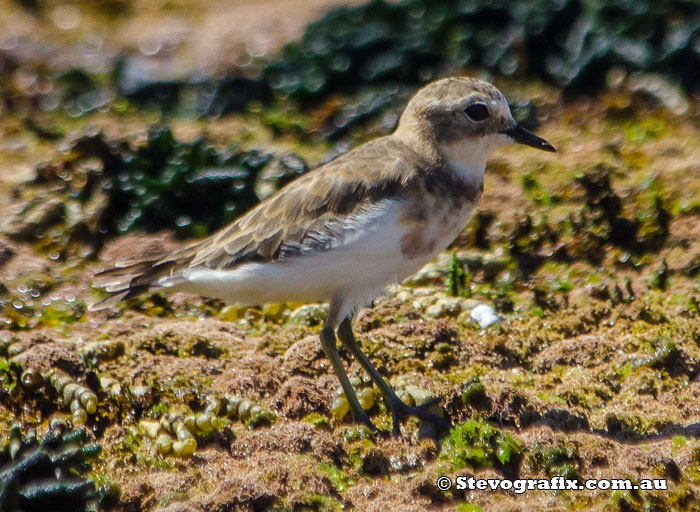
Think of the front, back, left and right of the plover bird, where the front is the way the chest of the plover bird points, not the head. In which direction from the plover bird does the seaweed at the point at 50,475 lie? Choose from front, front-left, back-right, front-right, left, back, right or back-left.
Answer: back-right

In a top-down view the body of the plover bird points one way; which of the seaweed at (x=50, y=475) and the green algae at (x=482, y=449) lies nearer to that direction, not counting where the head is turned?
the green algae

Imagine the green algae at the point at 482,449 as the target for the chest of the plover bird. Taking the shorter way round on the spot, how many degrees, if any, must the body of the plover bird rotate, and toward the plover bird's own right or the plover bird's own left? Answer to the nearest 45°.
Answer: approximately 90° to the plover bird's own right

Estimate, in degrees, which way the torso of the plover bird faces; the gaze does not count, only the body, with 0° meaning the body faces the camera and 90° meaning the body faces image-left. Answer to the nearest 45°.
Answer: approximately 270°

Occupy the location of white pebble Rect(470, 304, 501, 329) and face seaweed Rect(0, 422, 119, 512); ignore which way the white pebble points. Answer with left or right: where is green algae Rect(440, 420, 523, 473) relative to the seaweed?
left
